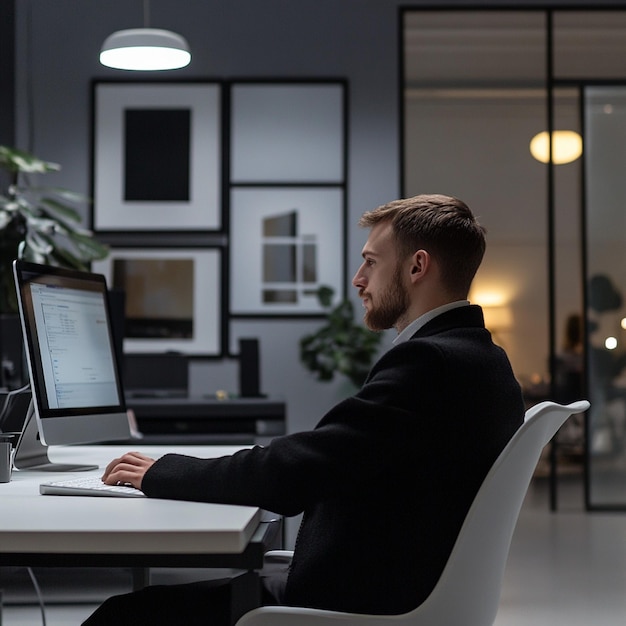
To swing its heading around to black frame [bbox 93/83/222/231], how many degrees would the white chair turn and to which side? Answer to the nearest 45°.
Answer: approximately 90° to its right

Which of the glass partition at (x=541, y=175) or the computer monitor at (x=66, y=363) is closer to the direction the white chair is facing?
the computer monitor

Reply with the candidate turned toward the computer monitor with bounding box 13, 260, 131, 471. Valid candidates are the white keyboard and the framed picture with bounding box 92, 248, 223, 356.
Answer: the framed picture

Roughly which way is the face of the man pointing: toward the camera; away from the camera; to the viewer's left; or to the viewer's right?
to the viewer's left

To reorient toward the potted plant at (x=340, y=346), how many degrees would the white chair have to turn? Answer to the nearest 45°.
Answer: approximately 90° to its right

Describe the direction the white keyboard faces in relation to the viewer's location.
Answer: facing to the right of the viewer

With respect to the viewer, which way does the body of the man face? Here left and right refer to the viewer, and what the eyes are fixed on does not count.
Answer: facing to the left of the viewer

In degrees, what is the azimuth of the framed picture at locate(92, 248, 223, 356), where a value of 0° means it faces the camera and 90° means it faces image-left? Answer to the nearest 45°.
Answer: approximately 0°

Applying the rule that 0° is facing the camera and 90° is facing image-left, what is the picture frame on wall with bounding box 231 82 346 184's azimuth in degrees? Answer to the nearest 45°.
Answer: approximately 0°

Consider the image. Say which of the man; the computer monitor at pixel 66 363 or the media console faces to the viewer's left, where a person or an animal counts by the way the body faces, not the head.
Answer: the man

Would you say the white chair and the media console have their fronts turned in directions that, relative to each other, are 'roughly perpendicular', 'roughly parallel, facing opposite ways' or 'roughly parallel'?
roughly perpendicular

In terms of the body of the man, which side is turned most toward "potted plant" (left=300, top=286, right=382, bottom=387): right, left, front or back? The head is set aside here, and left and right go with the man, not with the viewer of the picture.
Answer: right

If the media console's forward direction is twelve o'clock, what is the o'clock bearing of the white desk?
The white desk is roughly at 12 o'clock from the media console.
